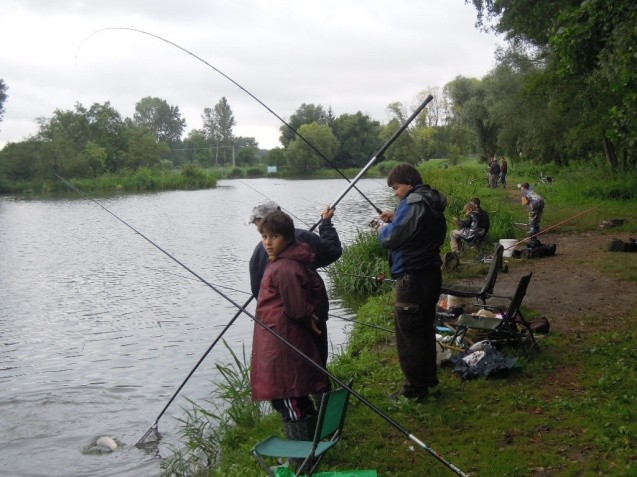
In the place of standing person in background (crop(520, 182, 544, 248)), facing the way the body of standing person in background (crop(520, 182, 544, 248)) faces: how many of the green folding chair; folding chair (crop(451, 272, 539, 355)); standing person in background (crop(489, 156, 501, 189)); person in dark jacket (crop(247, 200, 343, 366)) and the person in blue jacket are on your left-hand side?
4

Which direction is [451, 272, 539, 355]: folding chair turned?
to the viewer's left

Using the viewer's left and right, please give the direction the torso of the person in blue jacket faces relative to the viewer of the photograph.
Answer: facing to the left of the viewer

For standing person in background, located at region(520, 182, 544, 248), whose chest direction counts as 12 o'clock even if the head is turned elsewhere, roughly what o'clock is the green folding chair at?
The green folding chair is roughly at 9 o'clock from the standing person in background.

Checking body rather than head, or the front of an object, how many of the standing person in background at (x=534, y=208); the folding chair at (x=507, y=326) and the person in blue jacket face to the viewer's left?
3

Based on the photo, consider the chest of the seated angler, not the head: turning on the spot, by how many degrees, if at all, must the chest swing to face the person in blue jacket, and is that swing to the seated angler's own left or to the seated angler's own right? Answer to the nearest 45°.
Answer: approximately 90° to the seated angler's own left

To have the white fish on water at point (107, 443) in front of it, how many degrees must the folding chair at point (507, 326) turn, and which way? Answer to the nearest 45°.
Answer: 0° — it already faces it

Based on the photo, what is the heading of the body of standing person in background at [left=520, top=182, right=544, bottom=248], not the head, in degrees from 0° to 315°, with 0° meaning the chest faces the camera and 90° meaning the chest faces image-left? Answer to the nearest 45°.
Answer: approximately 90°

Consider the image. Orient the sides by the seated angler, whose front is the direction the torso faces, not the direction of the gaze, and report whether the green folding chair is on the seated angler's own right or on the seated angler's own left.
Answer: on the seated angler's own left

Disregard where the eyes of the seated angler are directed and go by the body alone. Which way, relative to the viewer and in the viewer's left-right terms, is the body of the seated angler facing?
facing to the left of the viewer

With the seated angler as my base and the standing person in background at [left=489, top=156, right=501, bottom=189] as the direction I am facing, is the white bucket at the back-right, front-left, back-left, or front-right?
back-right

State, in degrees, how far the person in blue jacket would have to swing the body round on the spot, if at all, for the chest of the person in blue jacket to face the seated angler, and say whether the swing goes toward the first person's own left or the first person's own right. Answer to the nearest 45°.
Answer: approximately 90° to the first person's own right
